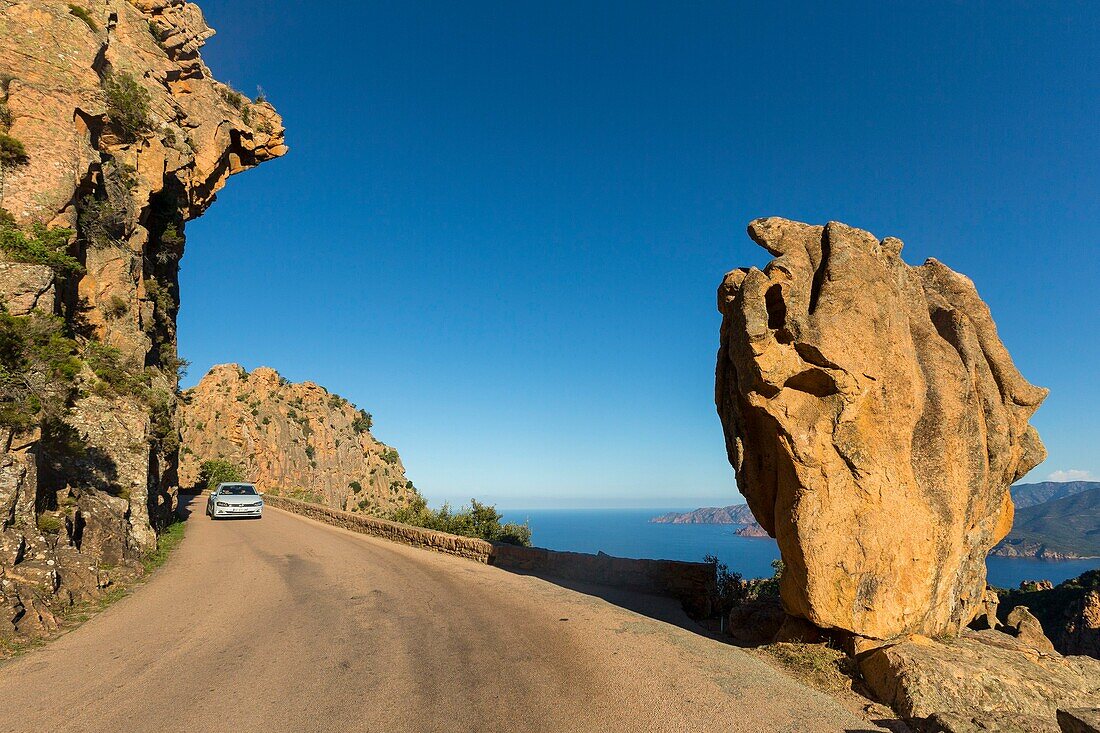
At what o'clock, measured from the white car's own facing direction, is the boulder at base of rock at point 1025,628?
The boulder at base of rock is roughly at 11 o'clock from the white car.

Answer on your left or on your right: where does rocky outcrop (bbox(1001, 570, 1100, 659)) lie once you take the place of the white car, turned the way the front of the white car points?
on your left

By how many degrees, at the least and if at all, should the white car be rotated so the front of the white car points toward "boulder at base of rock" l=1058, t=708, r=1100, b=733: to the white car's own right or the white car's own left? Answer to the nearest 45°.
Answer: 0° — it already faces it

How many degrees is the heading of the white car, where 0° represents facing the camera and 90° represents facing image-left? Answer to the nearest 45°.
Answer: approximately 0°

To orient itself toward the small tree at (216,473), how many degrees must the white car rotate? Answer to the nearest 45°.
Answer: approximately 180°
